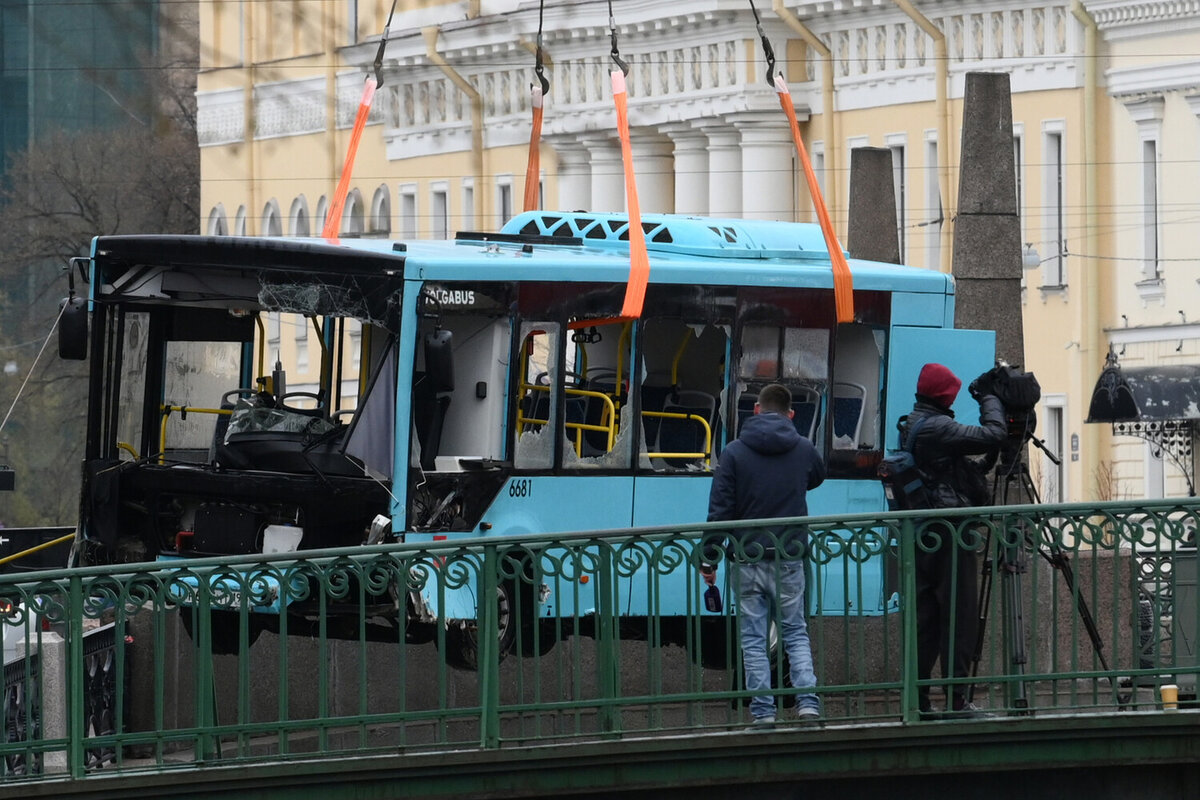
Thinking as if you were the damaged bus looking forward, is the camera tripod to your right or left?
on your left

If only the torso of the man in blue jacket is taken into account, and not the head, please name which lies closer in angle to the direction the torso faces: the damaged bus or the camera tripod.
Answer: the damaged bus

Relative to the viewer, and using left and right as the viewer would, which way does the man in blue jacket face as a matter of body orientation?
facing away from the viewer

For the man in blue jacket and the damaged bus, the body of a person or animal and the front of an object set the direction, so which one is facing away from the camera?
the man in blue jacket
